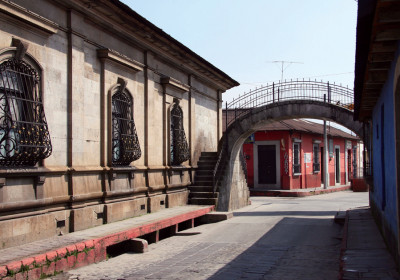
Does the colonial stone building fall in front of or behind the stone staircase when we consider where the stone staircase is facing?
in front

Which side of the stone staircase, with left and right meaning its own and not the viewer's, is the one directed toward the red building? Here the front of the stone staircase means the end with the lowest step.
back

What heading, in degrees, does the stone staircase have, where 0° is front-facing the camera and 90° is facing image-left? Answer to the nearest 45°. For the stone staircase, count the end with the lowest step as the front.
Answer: approximately 0°

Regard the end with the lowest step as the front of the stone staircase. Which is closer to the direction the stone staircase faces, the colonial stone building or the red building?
the colonial stone building
